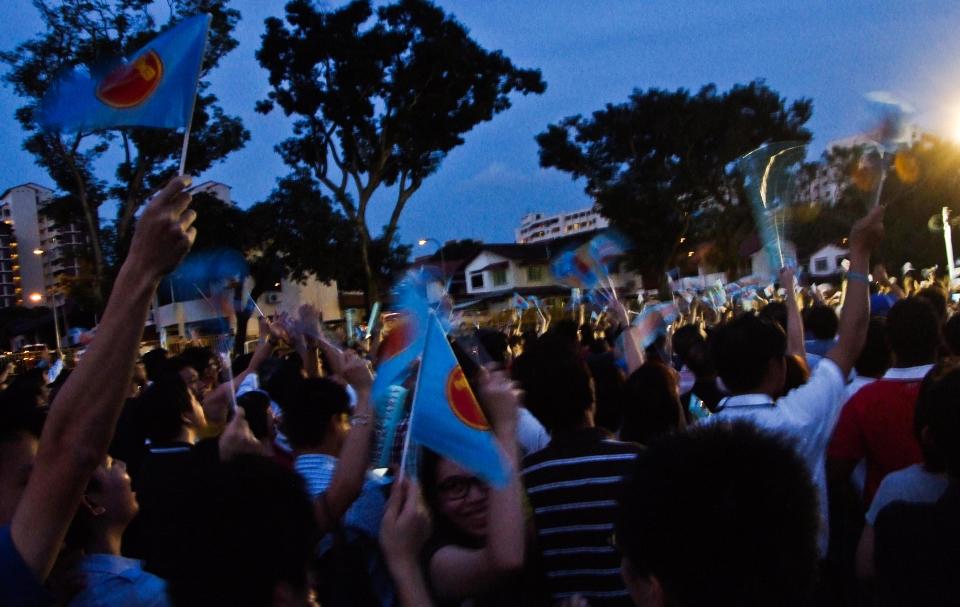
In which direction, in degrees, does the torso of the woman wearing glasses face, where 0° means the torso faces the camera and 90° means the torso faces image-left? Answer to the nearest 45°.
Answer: approximately 315°

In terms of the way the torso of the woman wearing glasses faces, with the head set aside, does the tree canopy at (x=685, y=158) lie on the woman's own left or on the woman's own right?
on the woman's own left

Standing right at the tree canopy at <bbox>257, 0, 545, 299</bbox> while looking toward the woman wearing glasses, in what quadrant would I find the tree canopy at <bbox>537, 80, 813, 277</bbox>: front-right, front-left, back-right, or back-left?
back-left

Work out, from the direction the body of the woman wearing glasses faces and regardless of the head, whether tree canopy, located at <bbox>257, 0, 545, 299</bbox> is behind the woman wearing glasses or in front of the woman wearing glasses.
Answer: behind
